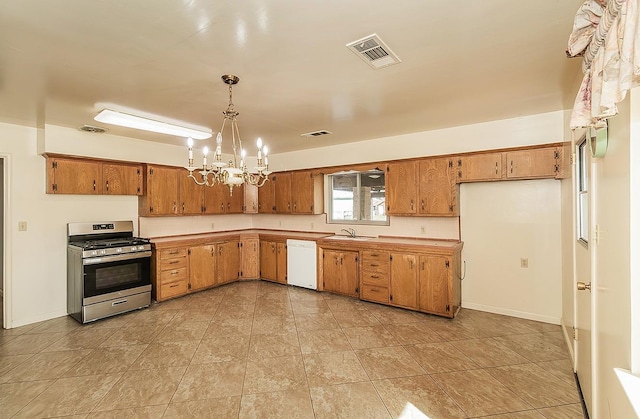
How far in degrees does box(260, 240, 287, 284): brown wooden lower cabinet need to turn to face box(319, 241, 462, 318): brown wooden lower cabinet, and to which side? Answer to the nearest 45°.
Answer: approximately 90° to its left

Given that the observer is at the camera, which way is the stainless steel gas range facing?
facing the viewer and to the right of the viewer

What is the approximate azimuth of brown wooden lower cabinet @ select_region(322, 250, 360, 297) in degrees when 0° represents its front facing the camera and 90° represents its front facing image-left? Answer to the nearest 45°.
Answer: approximately 45°

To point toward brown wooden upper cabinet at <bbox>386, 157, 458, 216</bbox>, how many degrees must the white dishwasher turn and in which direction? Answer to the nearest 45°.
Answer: approximately 90° to its left

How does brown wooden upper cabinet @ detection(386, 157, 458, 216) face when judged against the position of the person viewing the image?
facing the viewer

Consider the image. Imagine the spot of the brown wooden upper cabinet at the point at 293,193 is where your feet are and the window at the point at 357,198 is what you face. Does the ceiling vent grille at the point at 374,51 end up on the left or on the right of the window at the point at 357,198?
right

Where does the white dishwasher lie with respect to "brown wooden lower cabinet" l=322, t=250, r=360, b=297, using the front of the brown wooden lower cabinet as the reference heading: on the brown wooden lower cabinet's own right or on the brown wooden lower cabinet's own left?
on the brown wooden lower cabinet's own right

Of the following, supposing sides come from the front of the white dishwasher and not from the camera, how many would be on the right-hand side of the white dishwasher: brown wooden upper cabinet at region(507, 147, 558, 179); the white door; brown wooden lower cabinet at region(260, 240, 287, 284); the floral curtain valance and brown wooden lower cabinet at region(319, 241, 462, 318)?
1

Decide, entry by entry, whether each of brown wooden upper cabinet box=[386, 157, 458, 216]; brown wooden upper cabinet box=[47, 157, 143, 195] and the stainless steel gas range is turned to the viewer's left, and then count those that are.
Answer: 0

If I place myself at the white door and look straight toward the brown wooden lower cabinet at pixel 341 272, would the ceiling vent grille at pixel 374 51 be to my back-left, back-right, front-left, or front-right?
front-left

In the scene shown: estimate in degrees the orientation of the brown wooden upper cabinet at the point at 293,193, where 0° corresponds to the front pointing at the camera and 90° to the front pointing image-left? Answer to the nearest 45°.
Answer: approximately 45°

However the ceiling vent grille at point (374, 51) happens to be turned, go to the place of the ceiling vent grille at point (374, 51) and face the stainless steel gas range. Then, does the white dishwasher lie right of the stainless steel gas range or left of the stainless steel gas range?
right

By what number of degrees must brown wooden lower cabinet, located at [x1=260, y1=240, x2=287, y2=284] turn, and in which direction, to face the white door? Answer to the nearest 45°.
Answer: approximately 90° to its left

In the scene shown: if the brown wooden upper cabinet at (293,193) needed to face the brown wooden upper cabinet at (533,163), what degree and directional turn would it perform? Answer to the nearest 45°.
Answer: approximately 90° to its left

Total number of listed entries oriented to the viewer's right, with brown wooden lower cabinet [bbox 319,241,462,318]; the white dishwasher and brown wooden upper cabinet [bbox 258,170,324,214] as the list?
0

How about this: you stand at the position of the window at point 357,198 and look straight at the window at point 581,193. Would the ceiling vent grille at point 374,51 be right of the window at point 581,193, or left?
right
